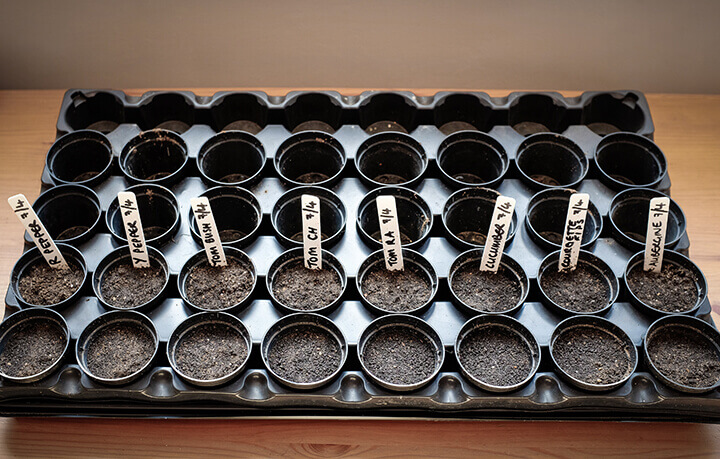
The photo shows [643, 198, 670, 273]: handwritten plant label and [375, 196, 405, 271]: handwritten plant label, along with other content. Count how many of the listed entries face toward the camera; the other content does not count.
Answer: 2

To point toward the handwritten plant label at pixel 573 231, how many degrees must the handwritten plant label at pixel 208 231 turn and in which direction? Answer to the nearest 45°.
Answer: approximately 90° to its left

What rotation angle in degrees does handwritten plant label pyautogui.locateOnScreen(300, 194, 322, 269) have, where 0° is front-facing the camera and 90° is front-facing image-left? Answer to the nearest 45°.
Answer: approximately 0°

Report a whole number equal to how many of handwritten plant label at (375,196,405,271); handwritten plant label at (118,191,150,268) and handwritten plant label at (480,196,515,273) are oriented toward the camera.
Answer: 3

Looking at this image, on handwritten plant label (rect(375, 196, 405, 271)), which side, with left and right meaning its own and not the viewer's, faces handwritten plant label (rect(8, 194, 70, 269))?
right

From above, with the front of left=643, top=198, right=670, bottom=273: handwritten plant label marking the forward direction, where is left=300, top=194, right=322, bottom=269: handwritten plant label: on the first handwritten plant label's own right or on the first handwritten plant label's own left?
on the first handwritten plant label's own right
